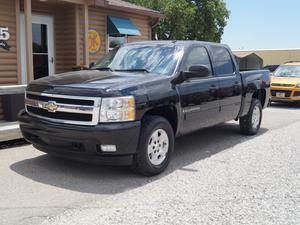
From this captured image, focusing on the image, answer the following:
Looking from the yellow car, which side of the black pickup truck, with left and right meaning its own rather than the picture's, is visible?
back

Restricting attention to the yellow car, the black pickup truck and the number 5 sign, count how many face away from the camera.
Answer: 0

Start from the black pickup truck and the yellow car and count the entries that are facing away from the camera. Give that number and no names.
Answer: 0

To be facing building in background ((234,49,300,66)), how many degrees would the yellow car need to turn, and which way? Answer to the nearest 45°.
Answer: approximately 135° to its right

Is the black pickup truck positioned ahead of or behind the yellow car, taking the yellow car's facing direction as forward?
ahead

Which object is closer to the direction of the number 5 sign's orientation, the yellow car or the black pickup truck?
the black pickup truck

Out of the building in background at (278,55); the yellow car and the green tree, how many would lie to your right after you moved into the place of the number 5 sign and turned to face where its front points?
0

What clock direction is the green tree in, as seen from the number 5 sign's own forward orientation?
The green tree is roughly at 7 o'clock from the number 5 sign.

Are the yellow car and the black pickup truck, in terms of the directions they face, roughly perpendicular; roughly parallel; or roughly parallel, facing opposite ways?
roughly parallel

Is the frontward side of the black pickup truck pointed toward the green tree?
no

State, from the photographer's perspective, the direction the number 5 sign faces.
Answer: facing the viewer

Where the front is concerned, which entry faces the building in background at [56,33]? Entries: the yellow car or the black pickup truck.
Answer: the yellow car

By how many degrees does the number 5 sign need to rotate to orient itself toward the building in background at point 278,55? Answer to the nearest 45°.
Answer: approximately 135° to its left

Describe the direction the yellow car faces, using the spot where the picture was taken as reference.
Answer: facing the viewer and to the left of the viewer

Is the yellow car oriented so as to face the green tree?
no

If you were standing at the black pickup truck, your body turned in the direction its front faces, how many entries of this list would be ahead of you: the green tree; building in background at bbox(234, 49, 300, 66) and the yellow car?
0

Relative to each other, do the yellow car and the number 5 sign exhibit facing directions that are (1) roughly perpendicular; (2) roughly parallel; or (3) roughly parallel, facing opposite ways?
roughly perpendicular
